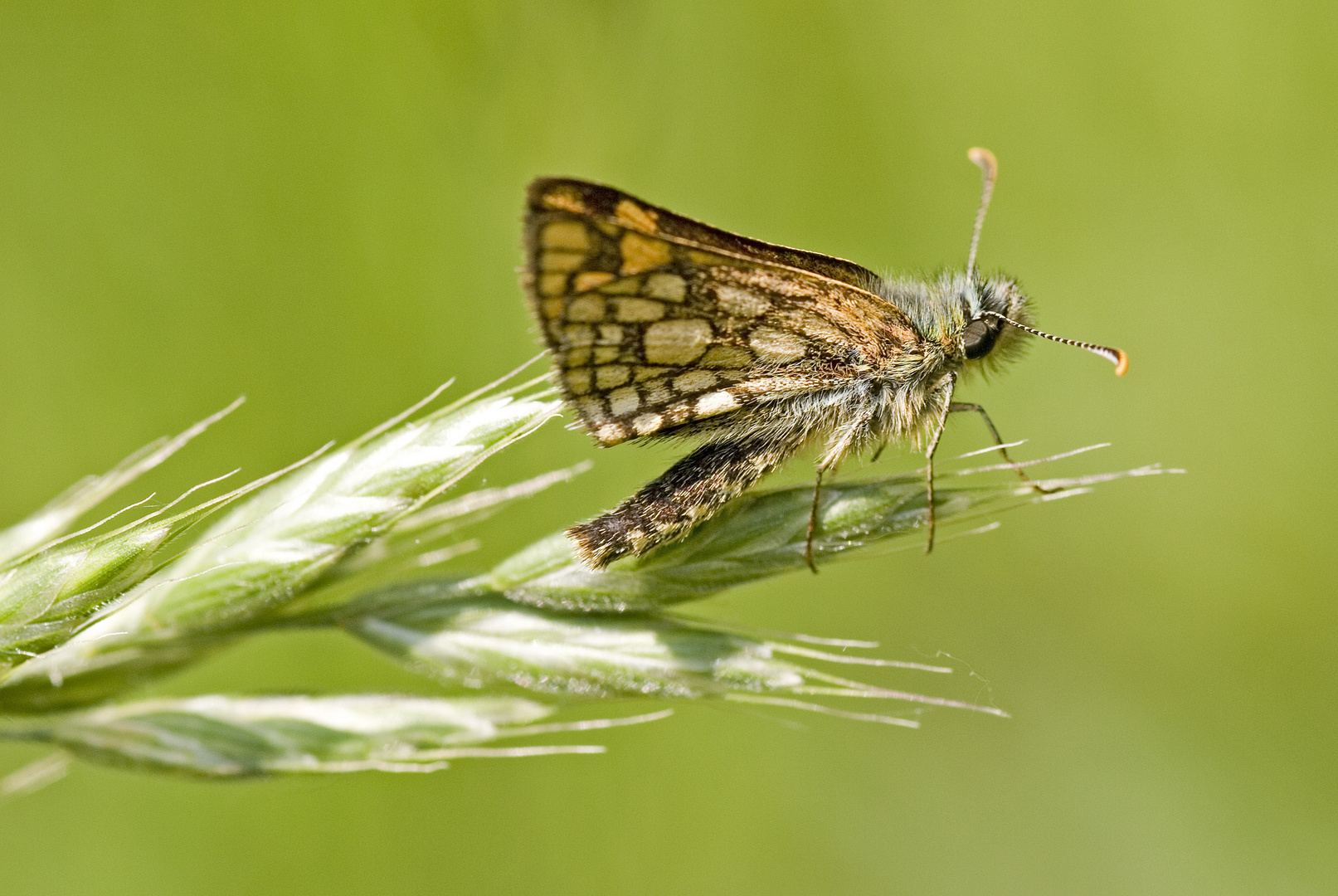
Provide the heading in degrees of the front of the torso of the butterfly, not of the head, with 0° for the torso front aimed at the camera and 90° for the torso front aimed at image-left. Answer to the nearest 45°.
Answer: approximately 270°
